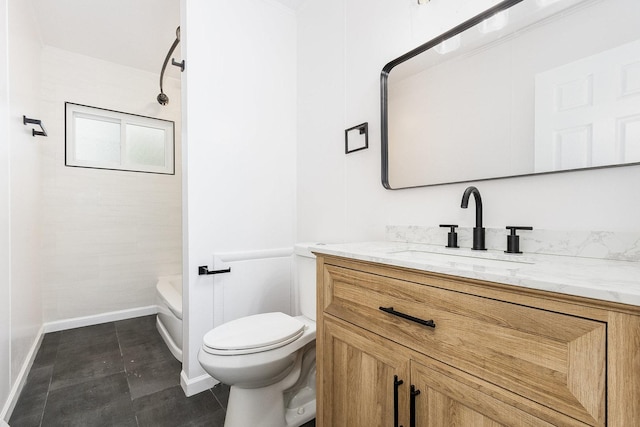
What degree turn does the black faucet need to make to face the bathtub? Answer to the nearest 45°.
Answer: approximately 45° to its right

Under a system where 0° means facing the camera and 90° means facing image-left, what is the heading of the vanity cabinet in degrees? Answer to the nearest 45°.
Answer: approximately 45°

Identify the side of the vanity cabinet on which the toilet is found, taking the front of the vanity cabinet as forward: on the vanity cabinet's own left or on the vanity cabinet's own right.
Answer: on the vanity cabinet's own right

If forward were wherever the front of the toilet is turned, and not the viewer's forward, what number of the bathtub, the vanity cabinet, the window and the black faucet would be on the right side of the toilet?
2

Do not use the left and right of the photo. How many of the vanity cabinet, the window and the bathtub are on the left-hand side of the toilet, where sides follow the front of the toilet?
1

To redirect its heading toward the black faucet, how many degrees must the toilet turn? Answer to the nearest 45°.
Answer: approximately 90° to its left

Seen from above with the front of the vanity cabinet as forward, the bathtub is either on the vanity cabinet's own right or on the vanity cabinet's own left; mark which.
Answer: on the vanity cabinet's own right

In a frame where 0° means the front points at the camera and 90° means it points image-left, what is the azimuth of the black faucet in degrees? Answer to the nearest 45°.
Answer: approximately 45°

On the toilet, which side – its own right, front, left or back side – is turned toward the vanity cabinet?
left

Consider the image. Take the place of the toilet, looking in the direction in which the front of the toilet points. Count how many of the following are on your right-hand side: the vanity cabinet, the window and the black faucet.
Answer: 1
